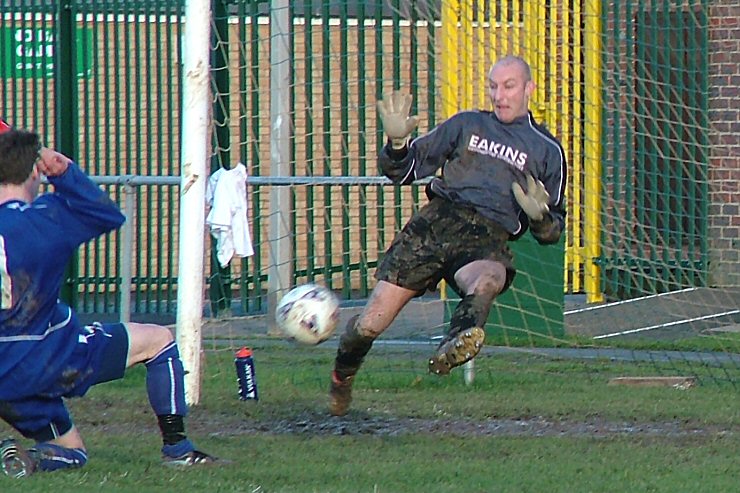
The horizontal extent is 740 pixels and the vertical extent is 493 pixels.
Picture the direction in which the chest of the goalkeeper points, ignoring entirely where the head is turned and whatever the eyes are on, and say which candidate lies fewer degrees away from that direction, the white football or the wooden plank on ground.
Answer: the white football

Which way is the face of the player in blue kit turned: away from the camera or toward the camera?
away from the camera

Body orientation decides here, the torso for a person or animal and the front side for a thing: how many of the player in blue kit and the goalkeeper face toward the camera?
1

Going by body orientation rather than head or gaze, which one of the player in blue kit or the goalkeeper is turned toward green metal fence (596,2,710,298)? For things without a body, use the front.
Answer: the player in blue kit

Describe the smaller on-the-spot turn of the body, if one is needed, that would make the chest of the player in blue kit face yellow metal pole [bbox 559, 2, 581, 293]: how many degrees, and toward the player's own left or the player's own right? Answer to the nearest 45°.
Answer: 0° — they already face it

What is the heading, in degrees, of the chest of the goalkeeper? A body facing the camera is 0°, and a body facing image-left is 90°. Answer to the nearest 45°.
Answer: approximately 0°

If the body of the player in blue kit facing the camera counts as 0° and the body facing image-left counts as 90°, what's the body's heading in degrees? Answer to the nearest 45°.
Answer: approximately 225°
